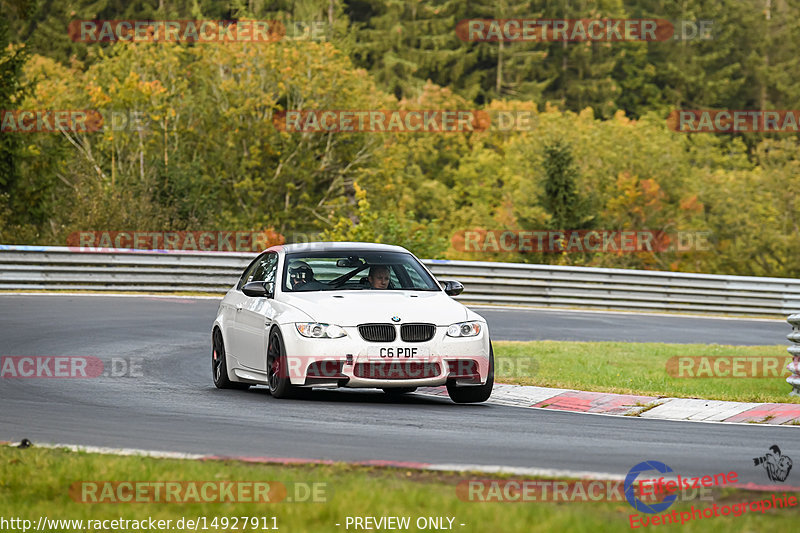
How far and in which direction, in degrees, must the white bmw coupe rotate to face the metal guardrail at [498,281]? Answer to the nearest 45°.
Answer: approximately 180°

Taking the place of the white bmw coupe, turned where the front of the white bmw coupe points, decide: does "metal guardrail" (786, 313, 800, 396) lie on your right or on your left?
on your left

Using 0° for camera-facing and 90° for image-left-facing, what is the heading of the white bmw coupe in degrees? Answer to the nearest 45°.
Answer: approximately 0°
